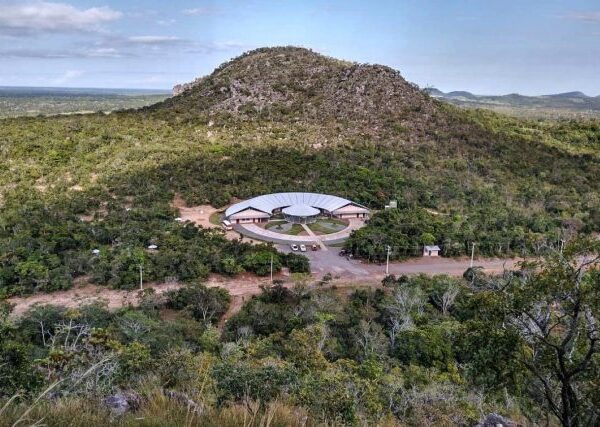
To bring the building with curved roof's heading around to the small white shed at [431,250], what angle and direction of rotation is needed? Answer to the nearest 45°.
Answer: approximately 45° to its left

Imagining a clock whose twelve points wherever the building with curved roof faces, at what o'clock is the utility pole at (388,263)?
The utility pole is roughly at 11 o'clock from the building with curved roof.

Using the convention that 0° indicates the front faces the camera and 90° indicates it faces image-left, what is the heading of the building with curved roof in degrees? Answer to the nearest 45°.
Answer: approximately 0°
